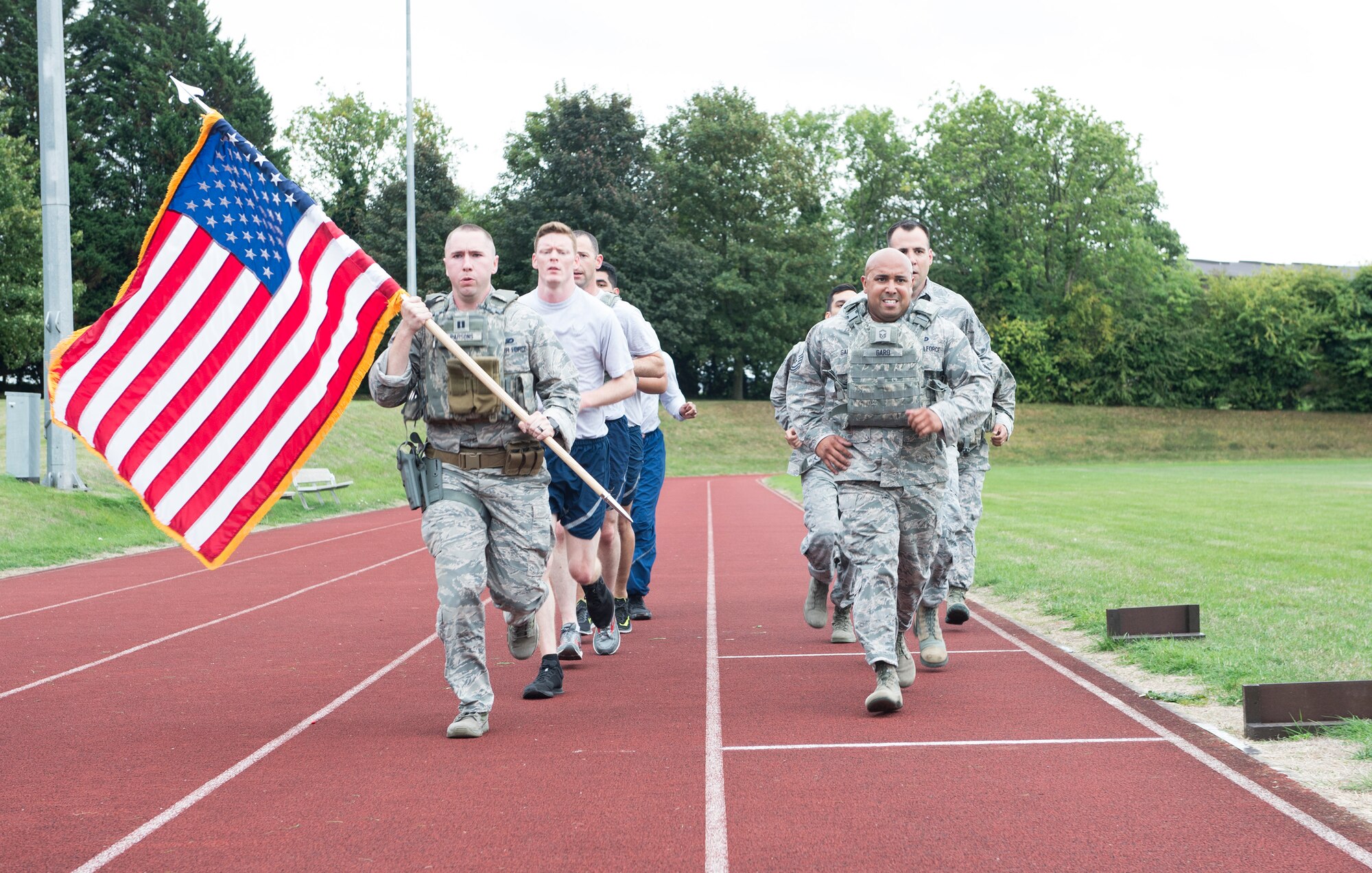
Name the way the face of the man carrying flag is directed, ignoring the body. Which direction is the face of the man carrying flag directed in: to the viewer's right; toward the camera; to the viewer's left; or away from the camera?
toward the camera

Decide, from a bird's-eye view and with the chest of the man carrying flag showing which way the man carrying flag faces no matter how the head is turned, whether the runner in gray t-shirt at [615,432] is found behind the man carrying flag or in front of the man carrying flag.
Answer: behind

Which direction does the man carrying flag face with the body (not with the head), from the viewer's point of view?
toward the camera

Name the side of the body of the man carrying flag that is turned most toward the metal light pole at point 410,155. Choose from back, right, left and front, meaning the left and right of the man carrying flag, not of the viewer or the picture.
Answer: back

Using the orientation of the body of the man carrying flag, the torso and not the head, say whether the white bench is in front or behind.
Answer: behind

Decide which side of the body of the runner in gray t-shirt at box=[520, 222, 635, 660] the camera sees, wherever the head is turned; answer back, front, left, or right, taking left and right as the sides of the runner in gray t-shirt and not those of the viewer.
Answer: front

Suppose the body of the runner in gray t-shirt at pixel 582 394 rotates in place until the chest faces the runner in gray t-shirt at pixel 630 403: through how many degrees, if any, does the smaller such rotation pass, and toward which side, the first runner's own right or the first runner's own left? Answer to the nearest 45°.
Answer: approximately 180°

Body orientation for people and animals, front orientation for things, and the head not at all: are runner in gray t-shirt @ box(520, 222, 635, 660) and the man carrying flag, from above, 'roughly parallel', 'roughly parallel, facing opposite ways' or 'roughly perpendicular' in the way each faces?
roughly parallel

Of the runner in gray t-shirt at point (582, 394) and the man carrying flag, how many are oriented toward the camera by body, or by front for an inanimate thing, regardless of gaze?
2

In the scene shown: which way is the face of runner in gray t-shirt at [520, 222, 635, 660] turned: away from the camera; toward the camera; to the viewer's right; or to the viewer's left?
toward the camera
